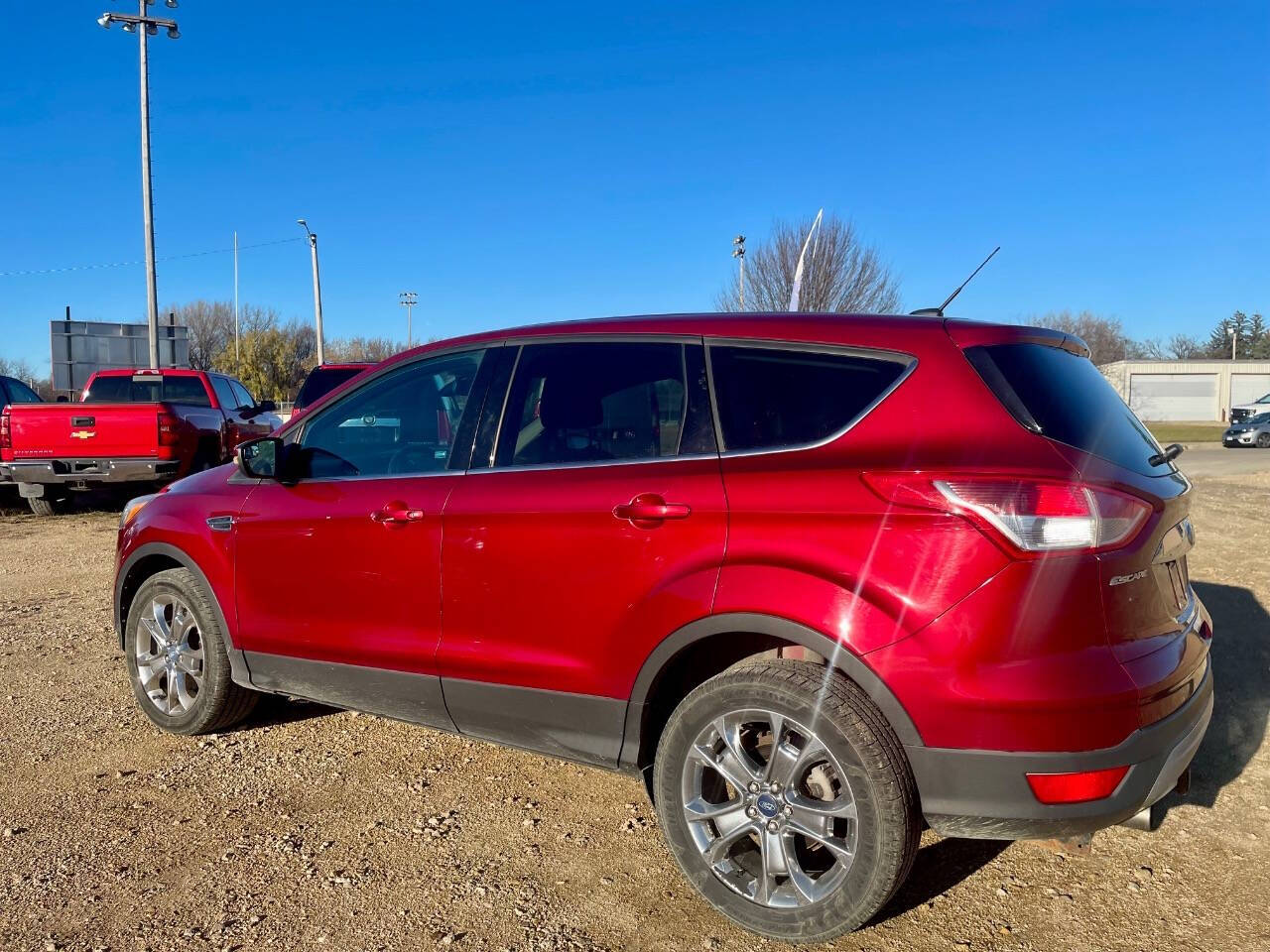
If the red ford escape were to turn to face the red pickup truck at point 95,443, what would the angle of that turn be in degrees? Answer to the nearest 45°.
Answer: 0° — it already faces it

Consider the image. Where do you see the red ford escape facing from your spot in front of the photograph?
facing away from the viewer and to the left of the viewer

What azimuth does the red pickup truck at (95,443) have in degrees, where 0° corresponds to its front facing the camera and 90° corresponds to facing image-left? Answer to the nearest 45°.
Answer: approximately 225°

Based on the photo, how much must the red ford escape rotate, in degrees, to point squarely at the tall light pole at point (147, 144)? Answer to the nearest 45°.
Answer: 0° — it already faces it

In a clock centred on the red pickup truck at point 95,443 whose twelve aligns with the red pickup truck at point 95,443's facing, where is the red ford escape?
The red ford escape is roughly at 4 o'clock from the red pickup truck.

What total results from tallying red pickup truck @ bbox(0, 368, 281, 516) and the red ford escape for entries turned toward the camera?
0
